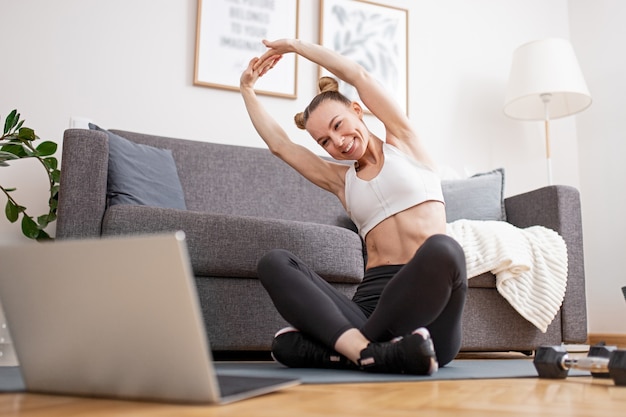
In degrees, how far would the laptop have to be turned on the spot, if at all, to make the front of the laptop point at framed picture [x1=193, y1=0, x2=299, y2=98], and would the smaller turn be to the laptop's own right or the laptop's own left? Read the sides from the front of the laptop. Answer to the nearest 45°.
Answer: approximately 45° to the laptop's own left

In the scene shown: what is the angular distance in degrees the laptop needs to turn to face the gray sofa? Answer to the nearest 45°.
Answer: approximately 45° to its left

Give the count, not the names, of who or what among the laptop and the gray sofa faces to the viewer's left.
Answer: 0

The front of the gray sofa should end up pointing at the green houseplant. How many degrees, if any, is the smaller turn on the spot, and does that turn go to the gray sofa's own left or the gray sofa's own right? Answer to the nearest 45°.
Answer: approximately 135° to the gray sofa's own right

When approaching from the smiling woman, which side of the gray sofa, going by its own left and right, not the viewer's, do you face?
front

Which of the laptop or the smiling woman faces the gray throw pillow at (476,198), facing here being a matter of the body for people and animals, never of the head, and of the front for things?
the laptop

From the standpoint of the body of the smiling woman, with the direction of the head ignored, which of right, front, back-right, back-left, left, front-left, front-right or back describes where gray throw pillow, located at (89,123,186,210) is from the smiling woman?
right

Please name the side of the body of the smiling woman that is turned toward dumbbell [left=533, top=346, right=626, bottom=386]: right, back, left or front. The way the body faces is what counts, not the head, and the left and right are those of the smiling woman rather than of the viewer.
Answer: left

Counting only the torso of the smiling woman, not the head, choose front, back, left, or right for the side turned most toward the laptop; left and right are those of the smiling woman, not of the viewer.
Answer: front

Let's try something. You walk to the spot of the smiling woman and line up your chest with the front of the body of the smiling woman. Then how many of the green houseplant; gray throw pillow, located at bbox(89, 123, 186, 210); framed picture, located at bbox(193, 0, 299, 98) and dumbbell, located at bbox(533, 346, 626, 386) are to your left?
1

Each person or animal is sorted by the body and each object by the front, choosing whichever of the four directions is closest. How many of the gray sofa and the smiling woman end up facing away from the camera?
0

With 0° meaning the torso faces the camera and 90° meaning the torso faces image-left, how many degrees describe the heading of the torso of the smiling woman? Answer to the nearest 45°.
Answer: approximately 45°

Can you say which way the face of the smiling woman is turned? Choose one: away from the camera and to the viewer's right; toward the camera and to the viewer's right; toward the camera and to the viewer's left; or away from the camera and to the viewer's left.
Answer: toward the camera and to the viewer's left

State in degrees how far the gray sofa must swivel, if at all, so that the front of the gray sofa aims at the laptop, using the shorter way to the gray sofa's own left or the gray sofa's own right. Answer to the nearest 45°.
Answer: approximately 45° to the gray sofa's own right

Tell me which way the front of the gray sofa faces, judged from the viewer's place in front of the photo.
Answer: facing the viewer and to the right of the viewer

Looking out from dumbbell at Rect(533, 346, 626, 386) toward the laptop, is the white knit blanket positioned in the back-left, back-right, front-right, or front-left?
back-right

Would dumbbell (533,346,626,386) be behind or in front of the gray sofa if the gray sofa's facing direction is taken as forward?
in front
